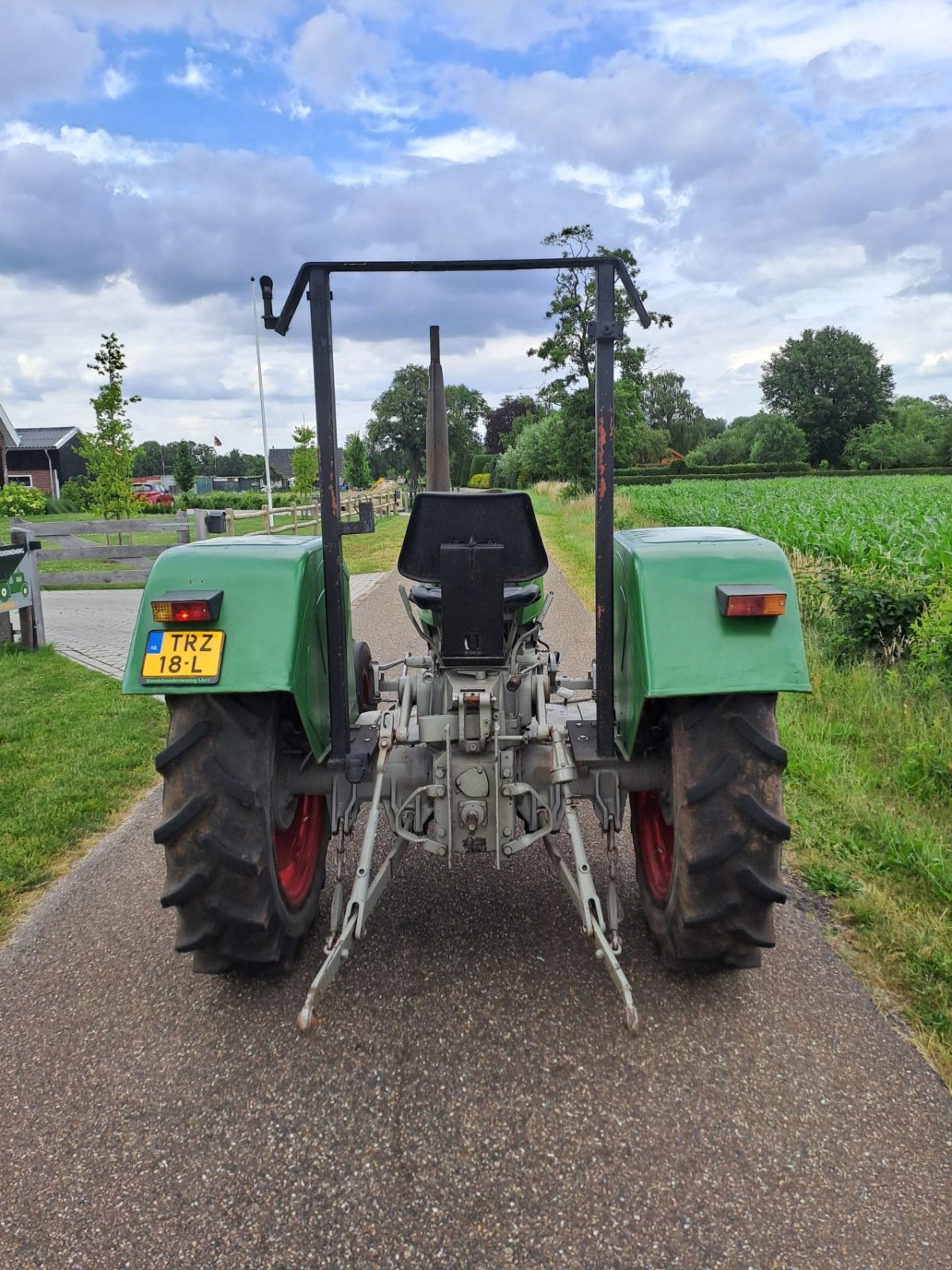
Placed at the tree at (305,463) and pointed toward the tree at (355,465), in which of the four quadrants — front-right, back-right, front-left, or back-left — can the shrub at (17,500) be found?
back-left

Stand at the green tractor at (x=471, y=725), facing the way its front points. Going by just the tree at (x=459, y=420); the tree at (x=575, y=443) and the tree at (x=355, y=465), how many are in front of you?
3

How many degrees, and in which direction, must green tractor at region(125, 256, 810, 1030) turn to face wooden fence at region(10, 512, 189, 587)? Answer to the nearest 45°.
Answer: approximately 45° to its left

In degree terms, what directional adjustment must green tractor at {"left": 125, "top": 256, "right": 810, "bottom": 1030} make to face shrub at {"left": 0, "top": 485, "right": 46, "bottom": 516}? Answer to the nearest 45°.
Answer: approximately 45° to its left

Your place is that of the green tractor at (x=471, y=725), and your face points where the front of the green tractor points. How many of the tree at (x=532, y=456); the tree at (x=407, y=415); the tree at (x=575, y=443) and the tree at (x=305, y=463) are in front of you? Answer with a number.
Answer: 4

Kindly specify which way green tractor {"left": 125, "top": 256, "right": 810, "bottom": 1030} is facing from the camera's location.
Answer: facing away from the viewer

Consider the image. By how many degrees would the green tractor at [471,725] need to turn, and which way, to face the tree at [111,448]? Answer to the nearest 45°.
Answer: approximately 45° to its left

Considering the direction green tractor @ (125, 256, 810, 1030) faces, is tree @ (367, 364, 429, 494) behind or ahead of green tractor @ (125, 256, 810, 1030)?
ahead

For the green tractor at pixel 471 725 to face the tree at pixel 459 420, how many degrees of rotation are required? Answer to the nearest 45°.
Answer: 0° — it already faces it

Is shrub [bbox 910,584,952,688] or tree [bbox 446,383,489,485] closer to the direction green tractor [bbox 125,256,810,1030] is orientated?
the tree

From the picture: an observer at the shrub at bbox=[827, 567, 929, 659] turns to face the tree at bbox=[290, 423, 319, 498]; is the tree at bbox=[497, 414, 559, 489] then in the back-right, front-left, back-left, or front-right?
front-right

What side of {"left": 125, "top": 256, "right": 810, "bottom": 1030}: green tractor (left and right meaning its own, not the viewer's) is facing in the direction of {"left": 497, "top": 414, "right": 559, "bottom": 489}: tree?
front

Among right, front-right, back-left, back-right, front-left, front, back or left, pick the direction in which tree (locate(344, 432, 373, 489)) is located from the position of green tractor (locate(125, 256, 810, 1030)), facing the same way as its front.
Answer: front

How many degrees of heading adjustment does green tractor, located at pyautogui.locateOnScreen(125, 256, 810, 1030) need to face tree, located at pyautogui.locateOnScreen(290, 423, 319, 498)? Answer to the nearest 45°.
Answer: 0° — it already faces it

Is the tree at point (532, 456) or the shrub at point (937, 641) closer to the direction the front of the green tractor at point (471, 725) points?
the tree

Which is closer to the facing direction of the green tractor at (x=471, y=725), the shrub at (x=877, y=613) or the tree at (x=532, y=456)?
the tree
